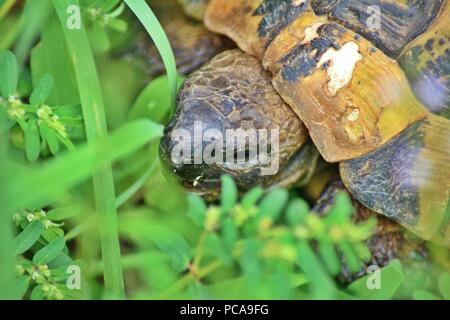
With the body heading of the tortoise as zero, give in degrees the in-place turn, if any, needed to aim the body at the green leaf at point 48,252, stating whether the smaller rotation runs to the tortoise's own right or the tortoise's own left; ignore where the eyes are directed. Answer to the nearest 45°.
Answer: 0° — it already faces it

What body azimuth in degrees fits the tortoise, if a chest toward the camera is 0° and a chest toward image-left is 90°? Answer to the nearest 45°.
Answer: approximately 45°

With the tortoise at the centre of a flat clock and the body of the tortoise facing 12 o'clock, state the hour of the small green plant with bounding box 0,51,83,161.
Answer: The small green plant is roughly at 1 o'clock from the tortoise.
